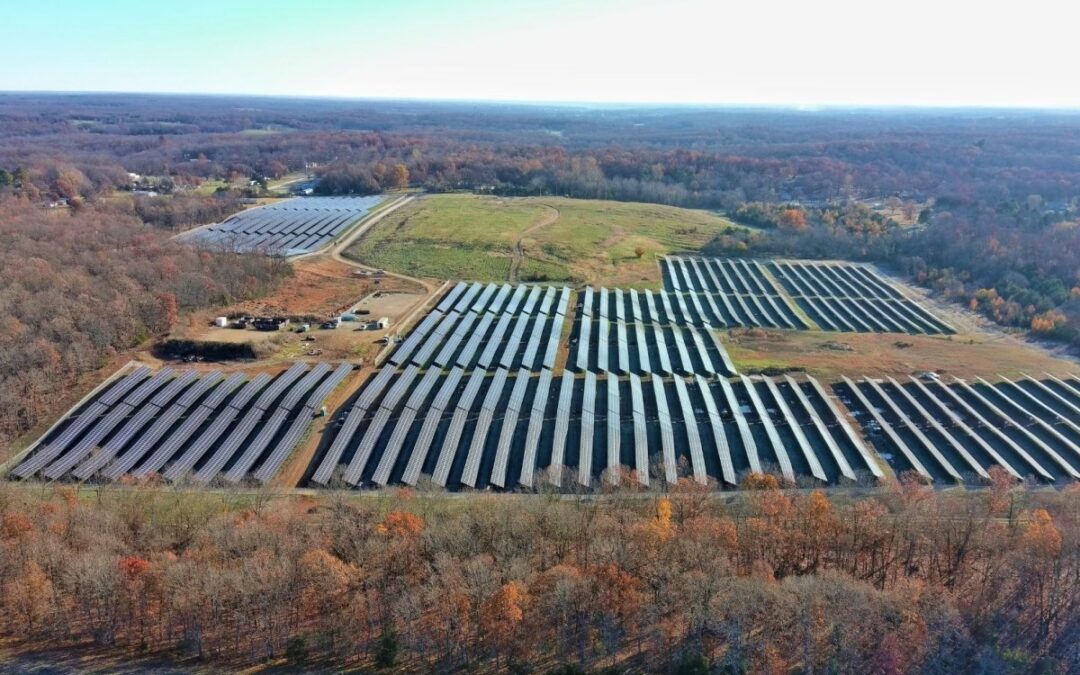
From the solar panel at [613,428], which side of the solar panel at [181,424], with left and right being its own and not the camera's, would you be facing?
front

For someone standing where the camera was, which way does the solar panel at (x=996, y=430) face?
facing to the right of the viewer

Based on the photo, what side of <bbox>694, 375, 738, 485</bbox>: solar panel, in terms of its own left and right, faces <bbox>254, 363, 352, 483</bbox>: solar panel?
back

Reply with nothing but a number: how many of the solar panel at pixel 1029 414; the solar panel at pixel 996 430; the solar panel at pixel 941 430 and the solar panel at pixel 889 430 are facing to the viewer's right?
4

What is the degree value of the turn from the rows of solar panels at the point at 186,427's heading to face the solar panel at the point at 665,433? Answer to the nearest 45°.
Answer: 0° — it already faces it

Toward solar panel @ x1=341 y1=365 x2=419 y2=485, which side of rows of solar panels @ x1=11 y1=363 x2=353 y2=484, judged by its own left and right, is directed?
front

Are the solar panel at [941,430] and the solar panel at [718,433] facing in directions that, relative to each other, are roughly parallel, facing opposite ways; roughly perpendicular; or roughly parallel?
roughly parallel

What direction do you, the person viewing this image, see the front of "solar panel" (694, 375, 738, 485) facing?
facing to the right of the viewer

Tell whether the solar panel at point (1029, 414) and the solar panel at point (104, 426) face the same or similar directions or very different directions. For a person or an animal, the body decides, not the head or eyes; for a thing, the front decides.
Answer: same or similar directions

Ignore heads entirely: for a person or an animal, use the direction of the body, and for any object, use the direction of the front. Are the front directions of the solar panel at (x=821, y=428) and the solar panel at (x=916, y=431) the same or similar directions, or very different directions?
same or similar directions

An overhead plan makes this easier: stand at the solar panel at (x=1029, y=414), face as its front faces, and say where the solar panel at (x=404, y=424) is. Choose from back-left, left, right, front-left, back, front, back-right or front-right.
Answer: back-right

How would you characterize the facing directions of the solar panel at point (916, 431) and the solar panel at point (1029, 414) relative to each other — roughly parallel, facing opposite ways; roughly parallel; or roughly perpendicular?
roughly parallel

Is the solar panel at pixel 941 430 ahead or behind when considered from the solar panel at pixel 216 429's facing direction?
ahead

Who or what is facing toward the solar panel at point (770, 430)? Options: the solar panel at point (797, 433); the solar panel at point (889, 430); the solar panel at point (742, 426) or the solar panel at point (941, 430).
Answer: the solar panel at point (742, 426)

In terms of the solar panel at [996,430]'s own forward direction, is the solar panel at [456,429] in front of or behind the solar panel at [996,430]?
behind
